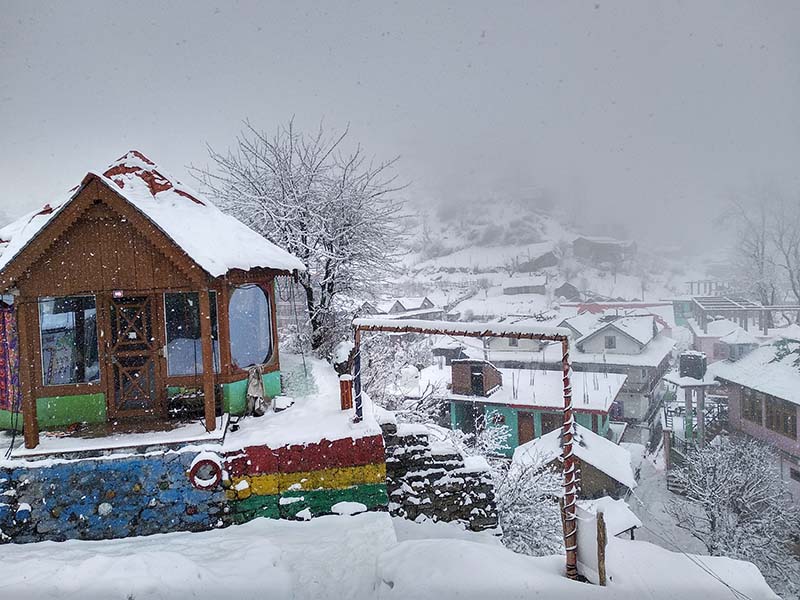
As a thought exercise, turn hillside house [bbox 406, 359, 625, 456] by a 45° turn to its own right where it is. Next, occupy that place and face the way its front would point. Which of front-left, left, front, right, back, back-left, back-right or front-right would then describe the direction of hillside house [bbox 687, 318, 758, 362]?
back

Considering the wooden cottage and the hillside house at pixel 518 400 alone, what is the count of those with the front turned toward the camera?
2

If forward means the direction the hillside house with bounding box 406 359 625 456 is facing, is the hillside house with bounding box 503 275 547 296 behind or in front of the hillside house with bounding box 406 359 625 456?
behind

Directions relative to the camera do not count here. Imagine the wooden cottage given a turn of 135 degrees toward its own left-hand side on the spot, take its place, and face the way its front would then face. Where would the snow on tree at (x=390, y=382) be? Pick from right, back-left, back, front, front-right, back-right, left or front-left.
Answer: front

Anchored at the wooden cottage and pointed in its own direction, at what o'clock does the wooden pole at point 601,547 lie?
The wooden pole is roughly at 11 o'clock from the wooden cottage.

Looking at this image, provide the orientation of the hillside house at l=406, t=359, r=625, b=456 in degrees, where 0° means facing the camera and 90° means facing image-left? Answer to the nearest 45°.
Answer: approximately 0°

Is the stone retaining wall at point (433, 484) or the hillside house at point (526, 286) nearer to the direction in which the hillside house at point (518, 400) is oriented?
the stone retaining wall

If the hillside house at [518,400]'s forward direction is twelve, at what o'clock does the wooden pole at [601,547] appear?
The wooden pole is roughly at 12 o'clock from the hillside house.

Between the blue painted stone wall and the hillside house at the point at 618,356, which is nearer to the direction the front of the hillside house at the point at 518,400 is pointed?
the blue painted stone wall
